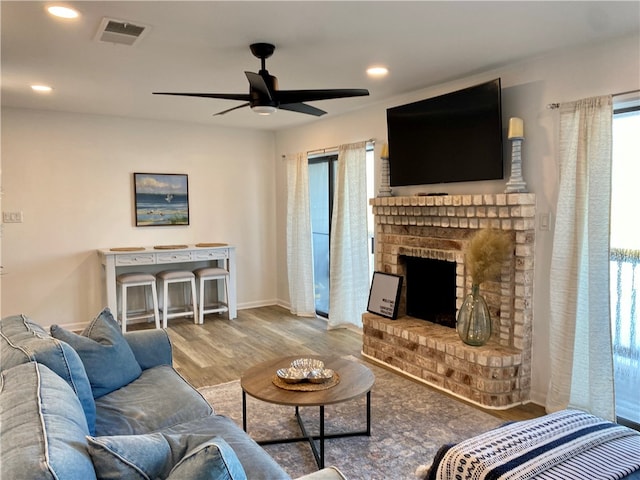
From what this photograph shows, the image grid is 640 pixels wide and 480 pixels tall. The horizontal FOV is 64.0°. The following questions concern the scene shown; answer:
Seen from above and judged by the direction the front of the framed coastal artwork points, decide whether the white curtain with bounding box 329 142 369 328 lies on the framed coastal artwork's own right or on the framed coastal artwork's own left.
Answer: on the framed coastal artwork's own left

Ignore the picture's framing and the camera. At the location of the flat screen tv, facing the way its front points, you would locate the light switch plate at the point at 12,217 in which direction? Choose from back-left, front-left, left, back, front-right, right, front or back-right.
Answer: front-right

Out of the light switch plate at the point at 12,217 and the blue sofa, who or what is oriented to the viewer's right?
the blue sofa

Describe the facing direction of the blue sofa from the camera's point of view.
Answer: facing to the right of the viewer

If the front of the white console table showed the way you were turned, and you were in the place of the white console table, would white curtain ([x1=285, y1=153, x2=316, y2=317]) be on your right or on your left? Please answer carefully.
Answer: on your left

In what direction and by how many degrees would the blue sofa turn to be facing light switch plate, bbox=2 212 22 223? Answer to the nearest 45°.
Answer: approximately 90° to its left

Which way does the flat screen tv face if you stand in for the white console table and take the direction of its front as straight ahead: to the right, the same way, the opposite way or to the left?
to the right

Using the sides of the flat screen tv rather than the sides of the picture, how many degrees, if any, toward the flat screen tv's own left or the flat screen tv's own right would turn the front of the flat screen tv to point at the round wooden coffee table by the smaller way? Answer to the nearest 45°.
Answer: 0° — it already faces it

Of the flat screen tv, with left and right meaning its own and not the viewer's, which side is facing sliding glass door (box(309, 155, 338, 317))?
right

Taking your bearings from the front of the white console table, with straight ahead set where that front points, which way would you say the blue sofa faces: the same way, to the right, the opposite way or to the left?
to the left

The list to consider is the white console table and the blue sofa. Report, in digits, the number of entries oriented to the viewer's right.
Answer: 1

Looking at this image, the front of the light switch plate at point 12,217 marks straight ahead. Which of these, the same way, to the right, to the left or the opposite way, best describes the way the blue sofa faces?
to the left

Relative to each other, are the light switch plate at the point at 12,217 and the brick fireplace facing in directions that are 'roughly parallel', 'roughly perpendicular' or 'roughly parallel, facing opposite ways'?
roughly perpendicular

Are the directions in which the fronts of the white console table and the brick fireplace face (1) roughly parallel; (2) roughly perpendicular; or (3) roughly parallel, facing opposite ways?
roughly perpendicular

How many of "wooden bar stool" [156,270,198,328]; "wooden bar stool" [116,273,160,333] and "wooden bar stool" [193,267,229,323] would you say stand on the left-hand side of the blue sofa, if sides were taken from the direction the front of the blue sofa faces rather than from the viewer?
3

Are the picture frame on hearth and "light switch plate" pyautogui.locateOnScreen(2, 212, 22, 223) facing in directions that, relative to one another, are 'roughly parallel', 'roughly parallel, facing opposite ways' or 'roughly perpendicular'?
roughly perpendicular

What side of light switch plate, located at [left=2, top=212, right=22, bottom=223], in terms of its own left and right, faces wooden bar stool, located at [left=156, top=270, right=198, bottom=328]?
left
